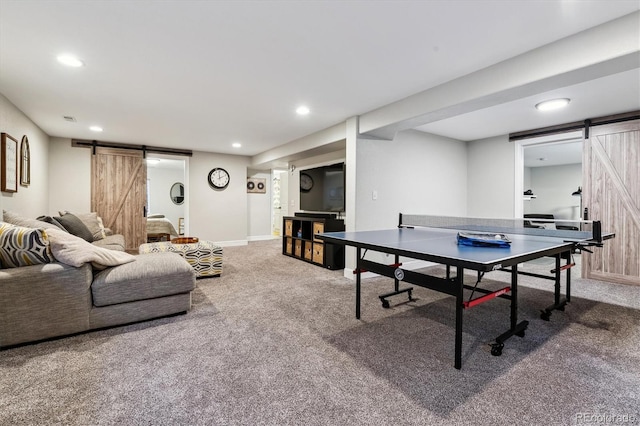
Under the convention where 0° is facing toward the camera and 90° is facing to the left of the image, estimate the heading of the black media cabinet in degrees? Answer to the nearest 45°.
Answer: approximately 45°

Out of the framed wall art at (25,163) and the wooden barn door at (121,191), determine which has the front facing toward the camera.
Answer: the wooden barn door

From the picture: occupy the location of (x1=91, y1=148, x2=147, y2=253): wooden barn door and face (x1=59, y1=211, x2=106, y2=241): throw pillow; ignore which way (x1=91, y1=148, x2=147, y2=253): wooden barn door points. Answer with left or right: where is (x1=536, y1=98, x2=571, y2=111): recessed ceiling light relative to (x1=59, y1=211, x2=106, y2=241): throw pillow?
left

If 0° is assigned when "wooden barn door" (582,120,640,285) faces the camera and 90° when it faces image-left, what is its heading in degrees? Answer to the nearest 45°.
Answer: approximately 45°

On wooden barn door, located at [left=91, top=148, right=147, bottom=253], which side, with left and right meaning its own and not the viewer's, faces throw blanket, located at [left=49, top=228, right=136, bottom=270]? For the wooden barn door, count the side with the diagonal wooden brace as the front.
front

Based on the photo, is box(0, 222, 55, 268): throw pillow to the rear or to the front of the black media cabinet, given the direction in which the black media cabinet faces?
to the front

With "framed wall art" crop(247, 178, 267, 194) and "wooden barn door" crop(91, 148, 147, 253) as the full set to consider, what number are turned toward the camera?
2

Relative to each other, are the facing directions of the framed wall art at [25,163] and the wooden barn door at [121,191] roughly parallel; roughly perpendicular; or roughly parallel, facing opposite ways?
roughly perpendicular

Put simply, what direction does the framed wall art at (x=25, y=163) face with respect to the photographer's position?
facing to the right of the viewer

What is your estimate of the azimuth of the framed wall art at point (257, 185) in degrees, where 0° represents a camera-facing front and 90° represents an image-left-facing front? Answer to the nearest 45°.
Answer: approximately 0°

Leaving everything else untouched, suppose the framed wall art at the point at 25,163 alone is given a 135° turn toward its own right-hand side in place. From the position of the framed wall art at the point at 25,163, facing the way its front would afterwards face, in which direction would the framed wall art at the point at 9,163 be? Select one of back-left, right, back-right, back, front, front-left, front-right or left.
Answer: front-left

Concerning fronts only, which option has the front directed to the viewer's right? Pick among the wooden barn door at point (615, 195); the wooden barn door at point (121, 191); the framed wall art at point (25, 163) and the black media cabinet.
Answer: the framed wall art

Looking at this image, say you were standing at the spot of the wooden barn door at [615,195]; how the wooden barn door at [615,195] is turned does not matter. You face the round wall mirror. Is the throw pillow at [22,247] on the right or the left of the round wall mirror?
left

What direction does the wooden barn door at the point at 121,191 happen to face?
toward the camera

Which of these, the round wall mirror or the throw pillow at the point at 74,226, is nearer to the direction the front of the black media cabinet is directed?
the throw pillow

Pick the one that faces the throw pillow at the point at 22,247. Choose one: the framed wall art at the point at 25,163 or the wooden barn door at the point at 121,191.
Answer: the wooden barn door

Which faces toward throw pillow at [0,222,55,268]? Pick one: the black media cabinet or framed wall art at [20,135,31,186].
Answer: the black media cabinet

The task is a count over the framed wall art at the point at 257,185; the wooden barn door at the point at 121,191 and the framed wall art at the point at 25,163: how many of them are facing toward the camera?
2

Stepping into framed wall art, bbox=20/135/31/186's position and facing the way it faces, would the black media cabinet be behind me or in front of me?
in front

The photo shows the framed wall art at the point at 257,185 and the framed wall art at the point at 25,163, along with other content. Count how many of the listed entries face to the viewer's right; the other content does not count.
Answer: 1

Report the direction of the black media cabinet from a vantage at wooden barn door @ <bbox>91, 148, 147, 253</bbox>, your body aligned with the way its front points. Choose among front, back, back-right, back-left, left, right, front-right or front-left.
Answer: front-left

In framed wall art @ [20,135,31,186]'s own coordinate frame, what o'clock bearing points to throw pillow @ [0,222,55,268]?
The throw pillow is roughly at 3 o'clock from the framed wall art.

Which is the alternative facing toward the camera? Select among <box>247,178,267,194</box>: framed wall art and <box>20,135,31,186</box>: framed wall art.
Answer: <box>247,178,267,194</box>: framed wall art
